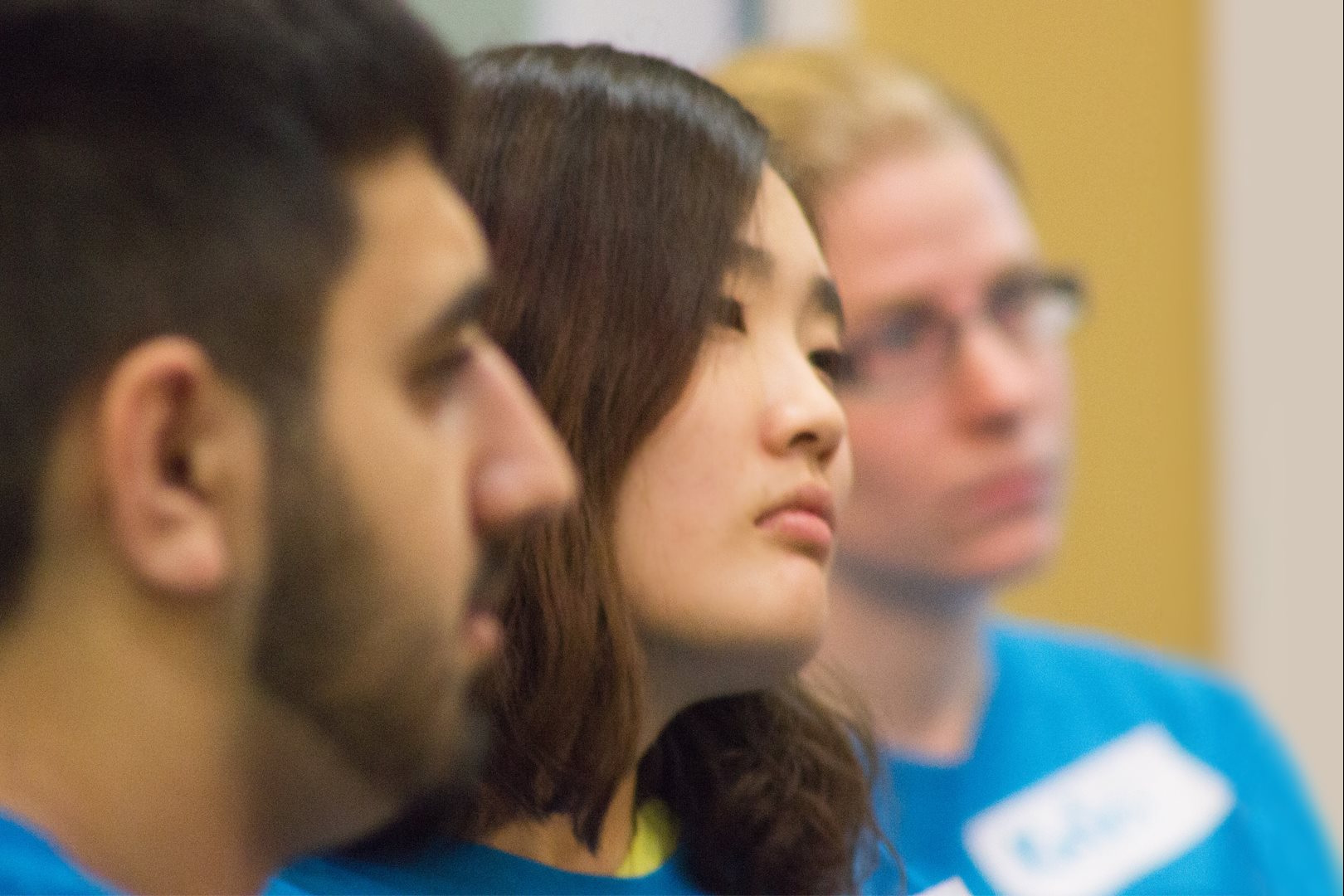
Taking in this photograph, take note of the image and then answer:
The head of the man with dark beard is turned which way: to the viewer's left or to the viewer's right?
to the viewer's right

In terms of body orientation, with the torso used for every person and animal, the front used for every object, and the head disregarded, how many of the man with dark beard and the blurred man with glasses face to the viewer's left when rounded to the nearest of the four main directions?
0

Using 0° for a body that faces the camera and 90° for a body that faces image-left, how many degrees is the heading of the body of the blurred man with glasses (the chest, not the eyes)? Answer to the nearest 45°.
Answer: approximately 315°

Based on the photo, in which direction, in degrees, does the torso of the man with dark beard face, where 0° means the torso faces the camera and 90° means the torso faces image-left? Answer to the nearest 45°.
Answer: approximately 270°

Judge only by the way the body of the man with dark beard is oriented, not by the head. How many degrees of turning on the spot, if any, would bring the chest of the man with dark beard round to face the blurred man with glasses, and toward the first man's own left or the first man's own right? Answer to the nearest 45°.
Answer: approximately 45° to the first man's own left

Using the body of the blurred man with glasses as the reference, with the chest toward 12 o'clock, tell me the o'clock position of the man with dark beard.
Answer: The man with dark beard is roughly at 2 o'clock from the blurred man with glasses.

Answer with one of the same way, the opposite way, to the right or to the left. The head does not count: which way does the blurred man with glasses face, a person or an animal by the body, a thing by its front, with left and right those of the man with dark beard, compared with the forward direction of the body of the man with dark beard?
to the right
